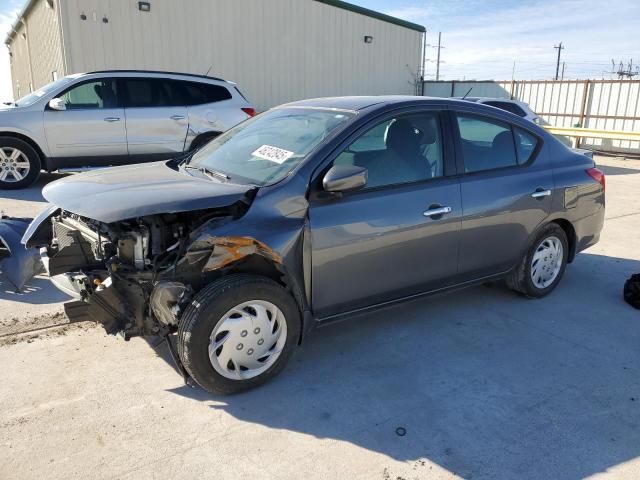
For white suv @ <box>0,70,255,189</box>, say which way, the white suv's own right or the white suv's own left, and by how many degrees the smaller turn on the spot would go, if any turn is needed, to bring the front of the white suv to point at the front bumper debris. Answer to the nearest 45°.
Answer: approximately 90° to the white suv's own left

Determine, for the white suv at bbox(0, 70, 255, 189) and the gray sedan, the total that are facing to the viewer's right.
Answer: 0

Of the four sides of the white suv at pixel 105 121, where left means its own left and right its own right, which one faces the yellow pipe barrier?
back

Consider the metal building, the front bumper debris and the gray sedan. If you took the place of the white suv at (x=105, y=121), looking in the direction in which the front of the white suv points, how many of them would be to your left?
2

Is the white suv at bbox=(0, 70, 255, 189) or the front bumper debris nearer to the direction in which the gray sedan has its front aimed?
the front bumper debris

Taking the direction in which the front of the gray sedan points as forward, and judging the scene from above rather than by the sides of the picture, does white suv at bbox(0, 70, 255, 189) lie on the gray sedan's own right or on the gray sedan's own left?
on the gray sedan's own right

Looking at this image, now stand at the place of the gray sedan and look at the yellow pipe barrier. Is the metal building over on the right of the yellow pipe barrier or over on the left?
left

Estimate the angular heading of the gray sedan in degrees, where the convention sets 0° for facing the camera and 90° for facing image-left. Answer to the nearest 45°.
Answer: approximately 45°

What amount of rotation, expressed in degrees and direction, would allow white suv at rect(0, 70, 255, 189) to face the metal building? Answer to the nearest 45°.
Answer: approximately 135° to its right

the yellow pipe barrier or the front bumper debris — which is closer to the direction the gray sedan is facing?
the front bumper debris

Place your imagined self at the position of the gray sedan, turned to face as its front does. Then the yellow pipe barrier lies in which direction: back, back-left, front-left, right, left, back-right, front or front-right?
back

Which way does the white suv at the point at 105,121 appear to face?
to the viewer's left
